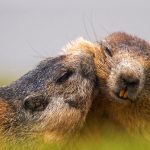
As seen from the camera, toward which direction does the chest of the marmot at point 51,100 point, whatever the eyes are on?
to the viewer's right
